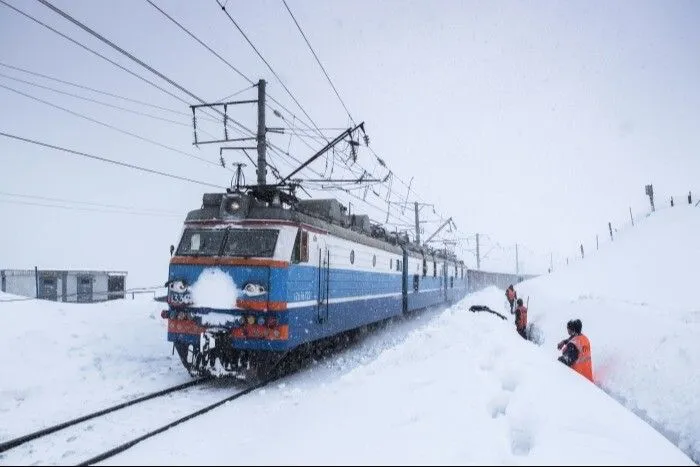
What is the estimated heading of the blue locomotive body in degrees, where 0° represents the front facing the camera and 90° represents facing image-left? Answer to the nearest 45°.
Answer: approximately 45°

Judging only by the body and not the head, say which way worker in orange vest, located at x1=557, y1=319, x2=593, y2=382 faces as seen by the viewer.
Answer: to the viewer's left

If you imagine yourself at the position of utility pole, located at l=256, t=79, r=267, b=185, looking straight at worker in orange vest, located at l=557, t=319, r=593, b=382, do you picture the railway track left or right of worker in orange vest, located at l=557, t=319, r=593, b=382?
right

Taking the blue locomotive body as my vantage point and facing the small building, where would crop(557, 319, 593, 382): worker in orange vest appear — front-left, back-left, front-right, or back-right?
back-right

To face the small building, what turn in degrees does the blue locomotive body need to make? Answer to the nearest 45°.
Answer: approximately 90° to its right

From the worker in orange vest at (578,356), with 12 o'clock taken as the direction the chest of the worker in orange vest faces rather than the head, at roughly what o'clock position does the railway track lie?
The railway track is roughly at 11 o'clock from the worker in orange vest.

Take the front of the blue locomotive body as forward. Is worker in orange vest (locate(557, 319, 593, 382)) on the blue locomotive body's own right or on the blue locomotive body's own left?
on the blue locomotive body's own left

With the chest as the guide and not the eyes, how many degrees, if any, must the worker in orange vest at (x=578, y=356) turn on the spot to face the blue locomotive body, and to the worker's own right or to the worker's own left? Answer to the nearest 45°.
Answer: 0° — they already face it

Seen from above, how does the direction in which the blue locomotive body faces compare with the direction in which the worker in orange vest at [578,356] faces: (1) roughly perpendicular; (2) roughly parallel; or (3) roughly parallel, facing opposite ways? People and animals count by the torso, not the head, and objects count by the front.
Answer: roughly perpendicular

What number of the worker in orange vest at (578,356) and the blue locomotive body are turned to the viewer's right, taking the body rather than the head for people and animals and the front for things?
0

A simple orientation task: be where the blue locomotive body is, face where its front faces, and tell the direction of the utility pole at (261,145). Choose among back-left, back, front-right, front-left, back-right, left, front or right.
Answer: back-right
